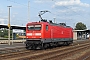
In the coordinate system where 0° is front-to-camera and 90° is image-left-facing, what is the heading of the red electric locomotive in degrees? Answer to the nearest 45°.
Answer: approximately 45°
